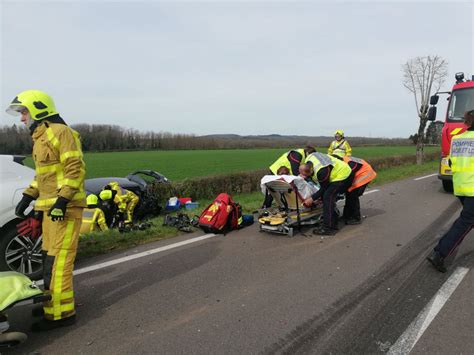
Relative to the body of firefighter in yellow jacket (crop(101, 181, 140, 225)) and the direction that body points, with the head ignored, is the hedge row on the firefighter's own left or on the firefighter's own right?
on the firefighter's own right

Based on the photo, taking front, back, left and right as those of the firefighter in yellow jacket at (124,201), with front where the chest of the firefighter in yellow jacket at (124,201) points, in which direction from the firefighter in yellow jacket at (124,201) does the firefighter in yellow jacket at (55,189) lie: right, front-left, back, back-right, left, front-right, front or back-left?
left

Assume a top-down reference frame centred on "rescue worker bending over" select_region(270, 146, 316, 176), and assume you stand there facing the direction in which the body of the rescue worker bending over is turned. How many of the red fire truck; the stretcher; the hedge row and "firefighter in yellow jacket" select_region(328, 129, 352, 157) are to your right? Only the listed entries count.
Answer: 1

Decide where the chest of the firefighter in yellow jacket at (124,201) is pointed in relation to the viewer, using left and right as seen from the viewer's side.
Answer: facing to the left of the viewer

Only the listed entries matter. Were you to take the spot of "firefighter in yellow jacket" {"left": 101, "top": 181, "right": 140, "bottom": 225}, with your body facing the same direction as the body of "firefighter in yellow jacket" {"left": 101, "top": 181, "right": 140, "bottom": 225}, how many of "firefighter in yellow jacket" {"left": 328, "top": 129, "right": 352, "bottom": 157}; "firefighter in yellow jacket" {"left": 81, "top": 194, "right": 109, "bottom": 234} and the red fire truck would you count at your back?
2

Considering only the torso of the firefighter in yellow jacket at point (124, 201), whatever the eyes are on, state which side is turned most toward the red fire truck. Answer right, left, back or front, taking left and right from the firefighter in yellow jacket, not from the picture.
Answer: back

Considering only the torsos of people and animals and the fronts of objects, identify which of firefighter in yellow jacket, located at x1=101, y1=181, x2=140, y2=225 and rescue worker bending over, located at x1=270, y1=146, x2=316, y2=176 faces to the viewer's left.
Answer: the firefighter in yellow jacket
